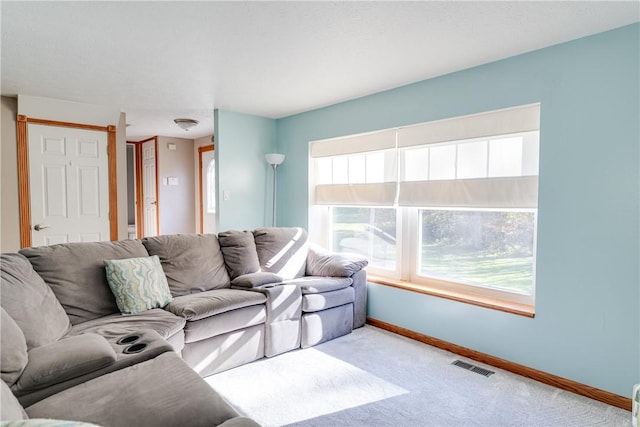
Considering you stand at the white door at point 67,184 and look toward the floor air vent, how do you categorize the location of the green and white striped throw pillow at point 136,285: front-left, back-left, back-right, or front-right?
front-right

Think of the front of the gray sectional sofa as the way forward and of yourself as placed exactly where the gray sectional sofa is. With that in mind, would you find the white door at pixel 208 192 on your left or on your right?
on your left

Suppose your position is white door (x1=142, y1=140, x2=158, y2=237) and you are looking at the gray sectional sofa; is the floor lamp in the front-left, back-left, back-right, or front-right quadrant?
front-left

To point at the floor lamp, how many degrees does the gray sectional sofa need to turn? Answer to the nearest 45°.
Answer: approximately 90° to its left

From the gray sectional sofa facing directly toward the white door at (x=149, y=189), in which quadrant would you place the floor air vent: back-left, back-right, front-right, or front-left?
back-right

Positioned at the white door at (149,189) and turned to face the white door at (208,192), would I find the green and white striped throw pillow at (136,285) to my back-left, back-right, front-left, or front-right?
front-right

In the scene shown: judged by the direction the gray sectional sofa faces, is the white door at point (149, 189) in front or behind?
behind

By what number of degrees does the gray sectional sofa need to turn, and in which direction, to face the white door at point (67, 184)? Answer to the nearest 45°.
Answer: approximately 180°

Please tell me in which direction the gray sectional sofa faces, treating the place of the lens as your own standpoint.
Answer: facing the viewer and to the right of the viewer

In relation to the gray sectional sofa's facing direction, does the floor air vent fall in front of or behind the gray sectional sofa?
in front

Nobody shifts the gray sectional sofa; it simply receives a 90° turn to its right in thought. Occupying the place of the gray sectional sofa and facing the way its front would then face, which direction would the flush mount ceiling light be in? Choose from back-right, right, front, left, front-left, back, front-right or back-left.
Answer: back-right
